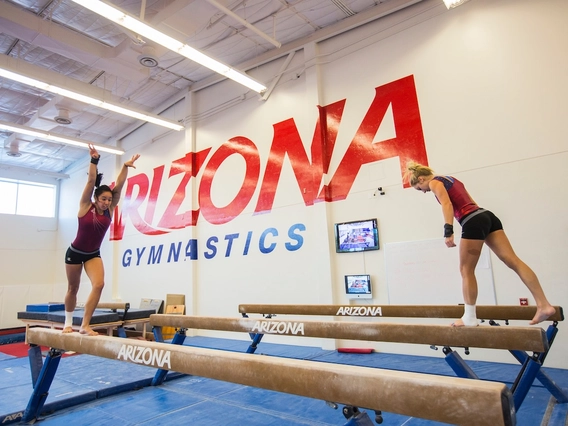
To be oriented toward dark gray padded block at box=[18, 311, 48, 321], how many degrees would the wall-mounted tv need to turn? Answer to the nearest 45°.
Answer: approximately 45° to its right

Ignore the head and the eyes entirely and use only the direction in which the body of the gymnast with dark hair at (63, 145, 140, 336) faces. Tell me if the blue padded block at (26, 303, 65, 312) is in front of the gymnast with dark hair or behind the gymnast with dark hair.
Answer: behind

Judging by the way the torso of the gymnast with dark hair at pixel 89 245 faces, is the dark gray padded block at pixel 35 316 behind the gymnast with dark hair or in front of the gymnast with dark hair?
behind

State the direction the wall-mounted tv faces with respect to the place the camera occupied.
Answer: facing the viewer and to the left of the viewer

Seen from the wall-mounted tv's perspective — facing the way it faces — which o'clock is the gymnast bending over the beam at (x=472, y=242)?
The gymnast bending over the beam is roughly at 10 o'clock from the wall-mounted tv.

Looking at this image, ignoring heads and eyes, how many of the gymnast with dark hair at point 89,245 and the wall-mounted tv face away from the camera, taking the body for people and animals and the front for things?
0

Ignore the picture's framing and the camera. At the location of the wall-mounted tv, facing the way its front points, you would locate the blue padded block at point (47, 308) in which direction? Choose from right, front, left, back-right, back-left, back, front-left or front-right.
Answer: front-right

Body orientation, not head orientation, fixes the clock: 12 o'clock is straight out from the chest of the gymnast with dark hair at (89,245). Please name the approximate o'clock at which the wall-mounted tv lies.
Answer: The wall-mounted tv is roughly at 10 o'clock from the gymnast with dark hair.
